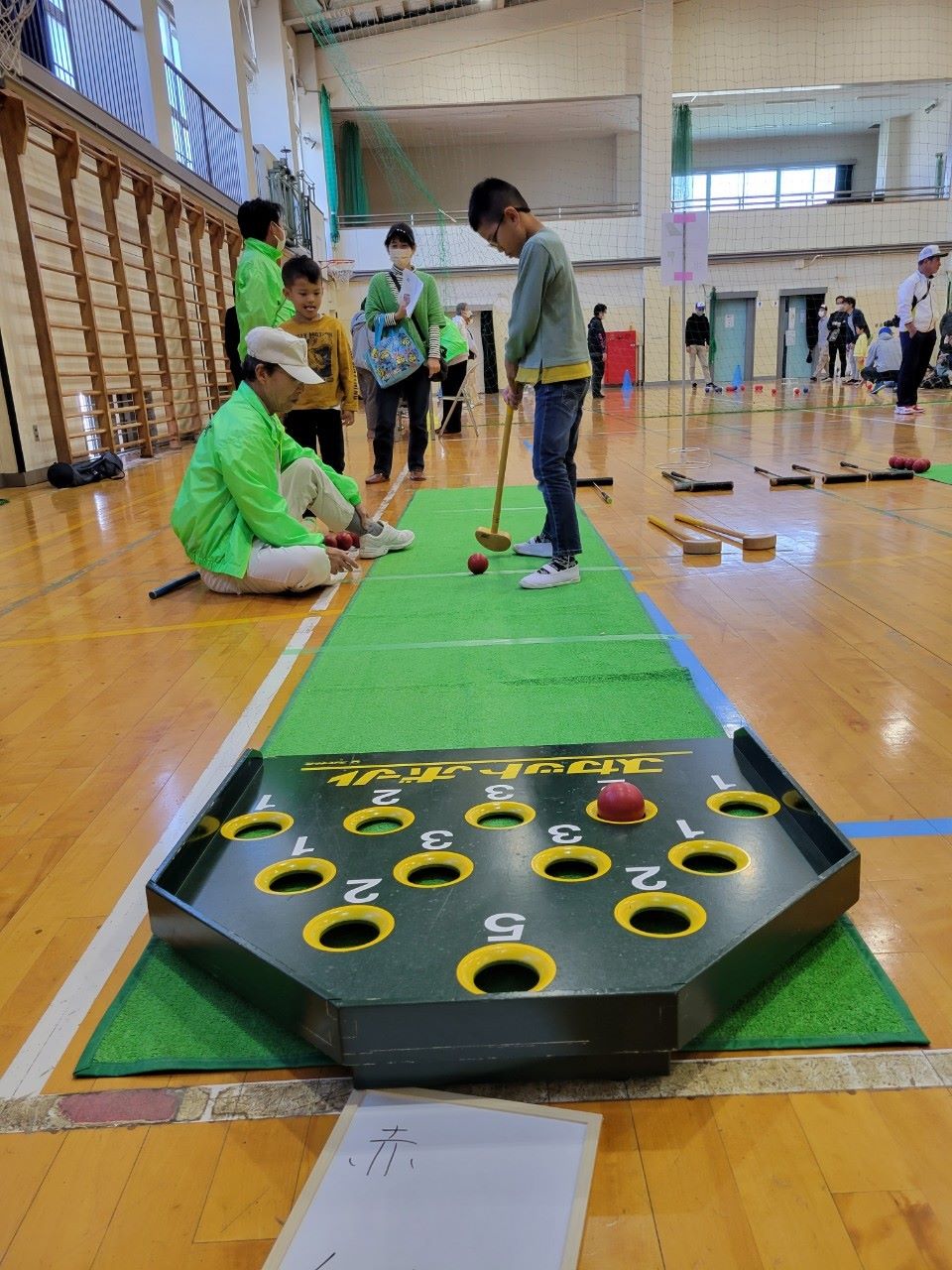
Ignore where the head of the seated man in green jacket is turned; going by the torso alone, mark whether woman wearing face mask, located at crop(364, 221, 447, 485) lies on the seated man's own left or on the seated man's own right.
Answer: on the seated man's own left

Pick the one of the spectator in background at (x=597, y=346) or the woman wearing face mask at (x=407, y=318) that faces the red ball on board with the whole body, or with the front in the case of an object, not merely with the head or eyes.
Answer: the woman wearing face mask

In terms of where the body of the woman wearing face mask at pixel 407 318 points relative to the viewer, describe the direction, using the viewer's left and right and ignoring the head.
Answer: facing the viewer

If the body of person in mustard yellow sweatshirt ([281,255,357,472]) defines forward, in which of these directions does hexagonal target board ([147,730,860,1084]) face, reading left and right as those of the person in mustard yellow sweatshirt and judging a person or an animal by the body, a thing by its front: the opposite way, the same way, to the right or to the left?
the opposite way

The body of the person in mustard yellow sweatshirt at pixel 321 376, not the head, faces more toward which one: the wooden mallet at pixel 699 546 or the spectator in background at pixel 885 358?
the wooden mallet

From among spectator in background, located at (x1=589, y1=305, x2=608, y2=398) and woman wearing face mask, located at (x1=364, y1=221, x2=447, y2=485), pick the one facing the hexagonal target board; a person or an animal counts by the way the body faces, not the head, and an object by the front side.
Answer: the woman wearing face mask

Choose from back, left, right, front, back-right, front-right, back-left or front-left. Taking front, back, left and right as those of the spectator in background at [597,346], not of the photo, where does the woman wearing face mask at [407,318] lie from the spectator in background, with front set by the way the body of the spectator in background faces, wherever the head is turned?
right

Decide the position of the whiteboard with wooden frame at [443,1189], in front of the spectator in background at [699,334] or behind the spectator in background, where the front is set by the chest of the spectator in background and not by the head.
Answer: in front

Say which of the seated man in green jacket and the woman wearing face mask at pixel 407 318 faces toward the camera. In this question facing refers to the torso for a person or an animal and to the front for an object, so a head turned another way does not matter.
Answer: the woman wearing face mask

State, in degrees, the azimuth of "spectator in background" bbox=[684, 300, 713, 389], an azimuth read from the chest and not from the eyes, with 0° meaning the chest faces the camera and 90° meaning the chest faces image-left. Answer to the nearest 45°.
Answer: approximately 0°

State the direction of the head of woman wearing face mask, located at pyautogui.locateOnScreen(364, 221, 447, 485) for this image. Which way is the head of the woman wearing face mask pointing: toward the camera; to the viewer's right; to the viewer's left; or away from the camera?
toward the camera

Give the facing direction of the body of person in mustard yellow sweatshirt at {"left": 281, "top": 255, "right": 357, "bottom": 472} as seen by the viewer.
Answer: toward the camera

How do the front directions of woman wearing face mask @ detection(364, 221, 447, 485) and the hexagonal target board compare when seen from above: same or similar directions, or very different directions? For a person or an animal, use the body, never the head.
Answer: very different directions

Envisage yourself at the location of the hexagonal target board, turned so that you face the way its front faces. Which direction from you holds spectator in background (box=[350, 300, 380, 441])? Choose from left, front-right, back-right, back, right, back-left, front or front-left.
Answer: front
